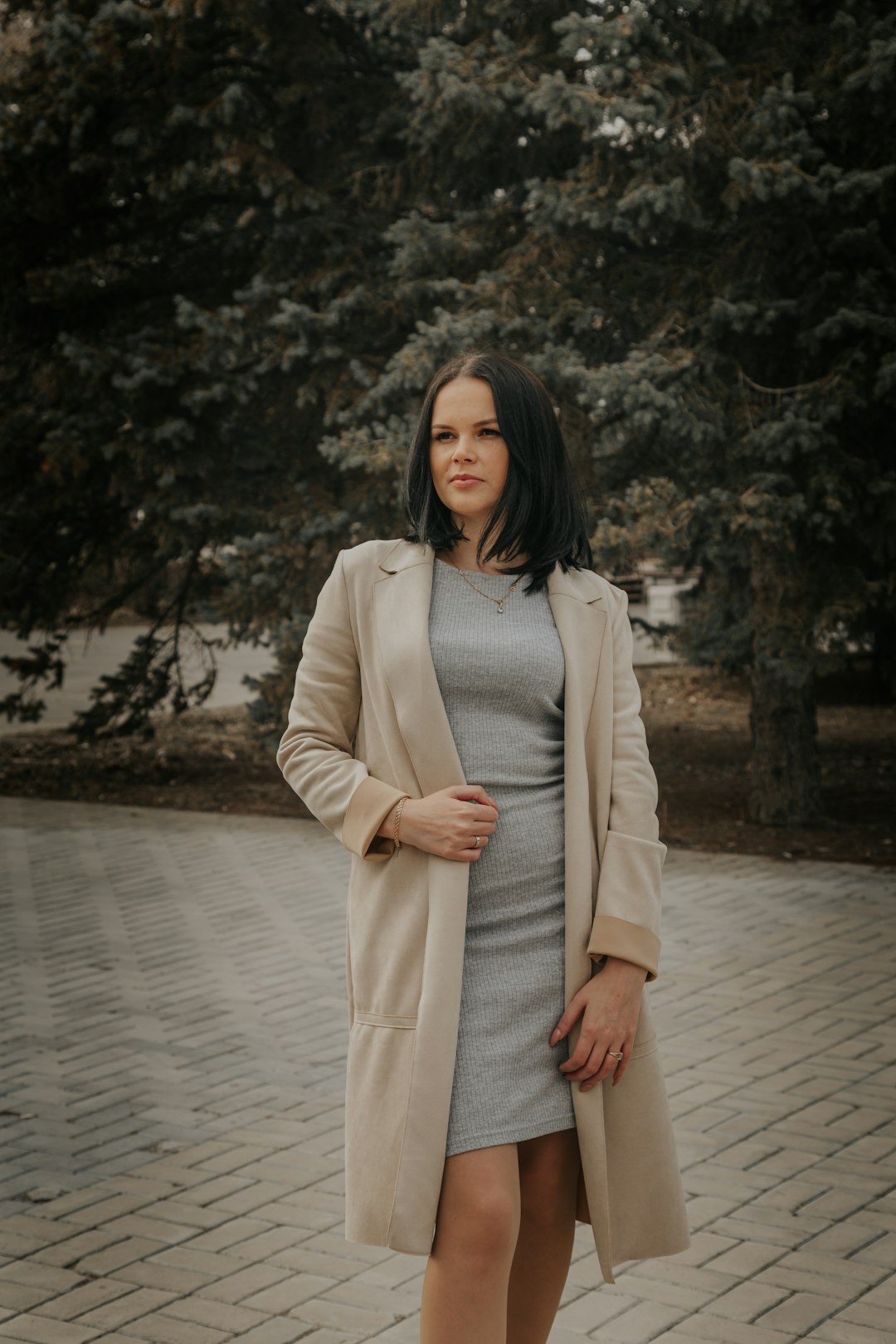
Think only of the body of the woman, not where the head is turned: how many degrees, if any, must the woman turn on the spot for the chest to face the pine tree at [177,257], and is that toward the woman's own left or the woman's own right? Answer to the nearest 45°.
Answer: approximately 180°

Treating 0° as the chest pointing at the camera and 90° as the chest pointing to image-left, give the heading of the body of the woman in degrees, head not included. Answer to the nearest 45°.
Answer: approximately 0°

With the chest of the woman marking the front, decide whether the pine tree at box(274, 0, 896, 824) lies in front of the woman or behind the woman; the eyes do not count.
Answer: behind
